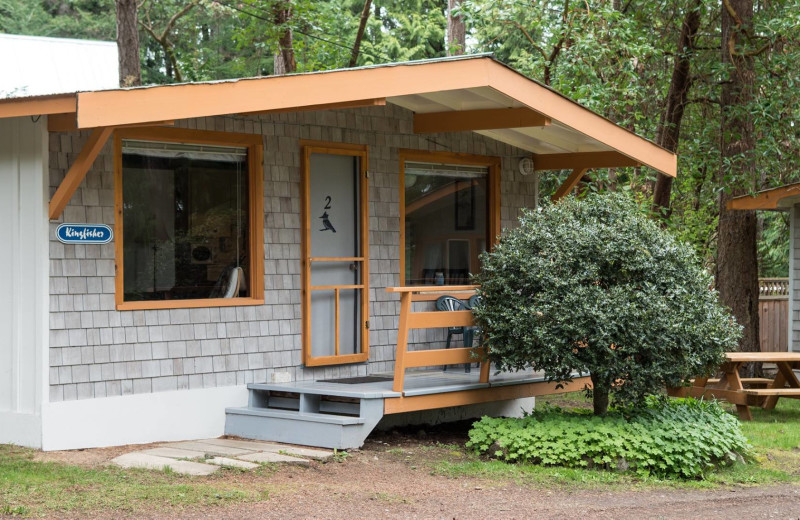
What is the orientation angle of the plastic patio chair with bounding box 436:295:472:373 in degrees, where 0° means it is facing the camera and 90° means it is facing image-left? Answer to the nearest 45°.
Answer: approximately 315°

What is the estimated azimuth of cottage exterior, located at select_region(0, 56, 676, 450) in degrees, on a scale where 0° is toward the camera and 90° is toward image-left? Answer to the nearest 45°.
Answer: approximately 315°

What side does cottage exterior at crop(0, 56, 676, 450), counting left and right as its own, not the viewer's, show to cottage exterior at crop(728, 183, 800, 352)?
left

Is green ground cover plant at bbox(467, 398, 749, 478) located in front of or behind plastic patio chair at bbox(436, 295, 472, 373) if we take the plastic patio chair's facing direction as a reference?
in front

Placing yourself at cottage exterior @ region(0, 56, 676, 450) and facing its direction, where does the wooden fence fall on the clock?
The wooden fence is roughly at 9 o'clock from the cottage exterior.

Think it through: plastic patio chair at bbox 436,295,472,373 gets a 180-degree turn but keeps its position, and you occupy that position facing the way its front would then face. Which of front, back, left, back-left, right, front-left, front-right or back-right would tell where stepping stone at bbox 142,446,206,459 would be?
left
